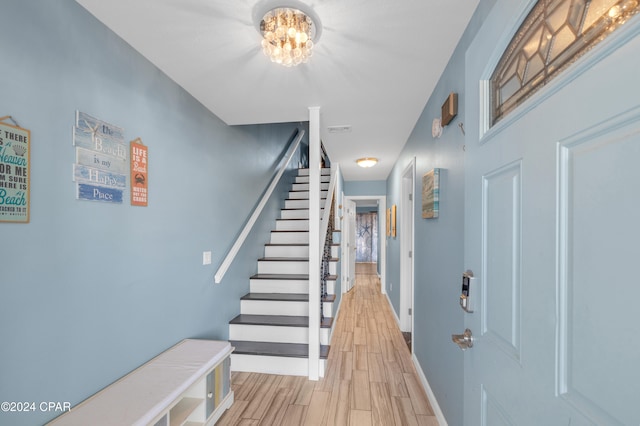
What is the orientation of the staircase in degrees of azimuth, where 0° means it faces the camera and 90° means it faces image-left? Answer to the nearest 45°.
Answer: approximately 0°

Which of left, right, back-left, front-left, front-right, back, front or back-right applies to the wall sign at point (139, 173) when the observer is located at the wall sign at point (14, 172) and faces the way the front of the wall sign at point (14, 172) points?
left

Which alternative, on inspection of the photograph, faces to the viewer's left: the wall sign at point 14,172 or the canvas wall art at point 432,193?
the canvas wall art

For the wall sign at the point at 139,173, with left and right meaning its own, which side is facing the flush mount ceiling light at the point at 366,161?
left

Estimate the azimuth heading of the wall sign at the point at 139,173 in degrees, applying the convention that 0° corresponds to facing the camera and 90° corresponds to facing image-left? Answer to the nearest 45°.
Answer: approximately 315°

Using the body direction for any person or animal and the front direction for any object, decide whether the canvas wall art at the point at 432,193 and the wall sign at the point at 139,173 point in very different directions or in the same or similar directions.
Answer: very different directions

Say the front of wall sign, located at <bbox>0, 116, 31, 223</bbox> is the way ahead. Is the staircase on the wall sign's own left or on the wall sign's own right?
on the wall sign's own left

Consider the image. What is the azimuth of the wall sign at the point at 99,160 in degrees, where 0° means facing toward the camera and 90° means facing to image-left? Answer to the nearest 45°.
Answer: approximately 315°

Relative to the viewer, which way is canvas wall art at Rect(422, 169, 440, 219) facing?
to the viewer's left

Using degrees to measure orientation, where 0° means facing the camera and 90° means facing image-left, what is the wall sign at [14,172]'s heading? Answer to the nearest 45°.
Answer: approximately 315°

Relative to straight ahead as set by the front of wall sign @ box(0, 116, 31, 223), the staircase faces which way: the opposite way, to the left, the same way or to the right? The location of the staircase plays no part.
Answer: to the right
